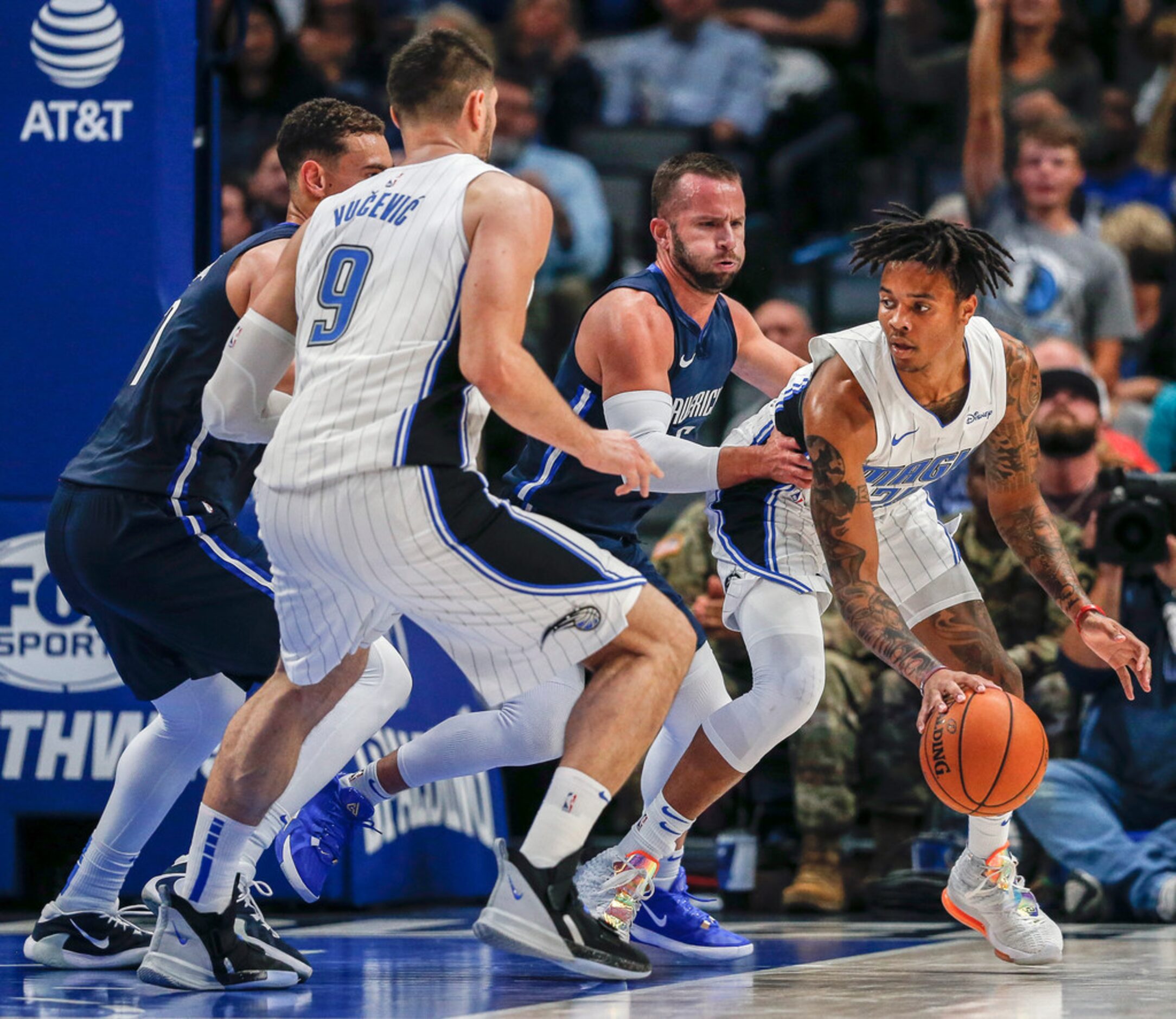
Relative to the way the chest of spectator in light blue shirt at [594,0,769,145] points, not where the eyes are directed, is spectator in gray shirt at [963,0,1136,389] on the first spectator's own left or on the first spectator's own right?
on the first spectator's own left

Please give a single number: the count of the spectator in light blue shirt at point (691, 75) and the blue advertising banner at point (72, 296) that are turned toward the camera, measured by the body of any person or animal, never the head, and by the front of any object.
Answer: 2

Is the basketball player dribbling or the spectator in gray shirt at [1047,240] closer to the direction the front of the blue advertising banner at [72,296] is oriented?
the basketball player dribbling

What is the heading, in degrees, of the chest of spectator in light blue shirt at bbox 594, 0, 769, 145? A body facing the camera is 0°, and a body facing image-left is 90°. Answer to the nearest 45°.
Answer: approximately 0°

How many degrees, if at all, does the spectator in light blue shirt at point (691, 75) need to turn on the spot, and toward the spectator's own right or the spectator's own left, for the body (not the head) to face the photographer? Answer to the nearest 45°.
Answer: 0° — they already face them

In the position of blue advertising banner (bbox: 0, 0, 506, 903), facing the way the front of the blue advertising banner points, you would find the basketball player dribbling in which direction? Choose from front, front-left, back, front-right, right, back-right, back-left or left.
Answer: front-left

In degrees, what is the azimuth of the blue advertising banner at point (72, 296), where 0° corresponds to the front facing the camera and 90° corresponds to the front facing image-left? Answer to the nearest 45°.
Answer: approximately 0°

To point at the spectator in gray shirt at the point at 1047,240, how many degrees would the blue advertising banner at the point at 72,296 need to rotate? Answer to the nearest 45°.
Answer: approximately 135° to its left

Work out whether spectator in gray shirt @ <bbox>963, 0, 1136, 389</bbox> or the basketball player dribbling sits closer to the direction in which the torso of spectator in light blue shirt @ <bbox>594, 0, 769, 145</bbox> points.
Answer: the basketball player dribbling

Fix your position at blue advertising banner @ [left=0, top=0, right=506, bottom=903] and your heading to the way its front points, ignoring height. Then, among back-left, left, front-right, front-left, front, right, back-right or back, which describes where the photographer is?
left
